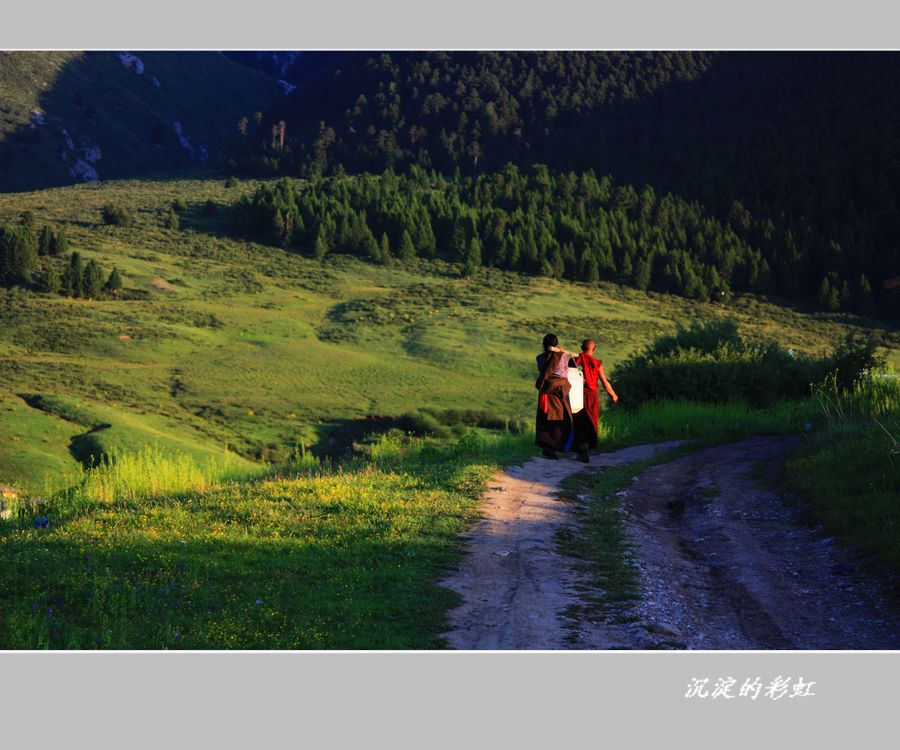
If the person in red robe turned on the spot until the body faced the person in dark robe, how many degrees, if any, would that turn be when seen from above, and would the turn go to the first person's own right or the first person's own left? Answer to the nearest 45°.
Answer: approximately 135° to the first person's own left

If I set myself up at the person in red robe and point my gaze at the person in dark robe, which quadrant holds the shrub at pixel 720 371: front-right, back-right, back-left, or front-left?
back-right

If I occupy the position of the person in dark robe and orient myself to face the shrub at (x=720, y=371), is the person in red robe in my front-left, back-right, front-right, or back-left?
front-right

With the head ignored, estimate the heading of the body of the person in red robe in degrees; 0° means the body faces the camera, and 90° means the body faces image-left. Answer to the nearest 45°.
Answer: approximately 180°

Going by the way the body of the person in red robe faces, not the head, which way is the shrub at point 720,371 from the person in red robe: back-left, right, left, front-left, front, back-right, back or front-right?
front

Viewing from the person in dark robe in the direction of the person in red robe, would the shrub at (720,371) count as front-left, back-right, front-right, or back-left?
front-left

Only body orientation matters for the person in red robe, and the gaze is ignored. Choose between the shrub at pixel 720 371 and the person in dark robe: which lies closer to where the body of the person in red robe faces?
the shrub
